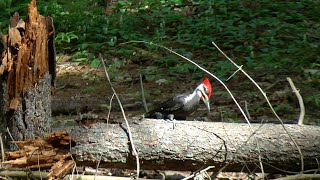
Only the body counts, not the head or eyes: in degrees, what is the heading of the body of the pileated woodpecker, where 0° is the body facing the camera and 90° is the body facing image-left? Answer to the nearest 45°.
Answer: approximately 270°

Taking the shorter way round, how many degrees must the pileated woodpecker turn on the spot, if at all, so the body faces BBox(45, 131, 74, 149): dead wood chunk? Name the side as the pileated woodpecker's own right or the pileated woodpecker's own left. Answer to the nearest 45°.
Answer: approximately 135° to the pileated woodpecker's own right

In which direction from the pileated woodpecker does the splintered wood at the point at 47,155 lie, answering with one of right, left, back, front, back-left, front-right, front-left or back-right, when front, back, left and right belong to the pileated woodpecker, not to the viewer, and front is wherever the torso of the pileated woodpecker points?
back-right

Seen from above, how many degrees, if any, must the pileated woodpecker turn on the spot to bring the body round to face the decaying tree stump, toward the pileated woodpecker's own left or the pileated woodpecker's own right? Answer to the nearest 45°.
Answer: approximately 135° to the pileated woodpecker's own right

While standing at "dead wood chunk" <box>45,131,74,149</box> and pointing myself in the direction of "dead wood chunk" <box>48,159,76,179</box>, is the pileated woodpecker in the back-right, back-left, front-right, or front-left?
back-left
